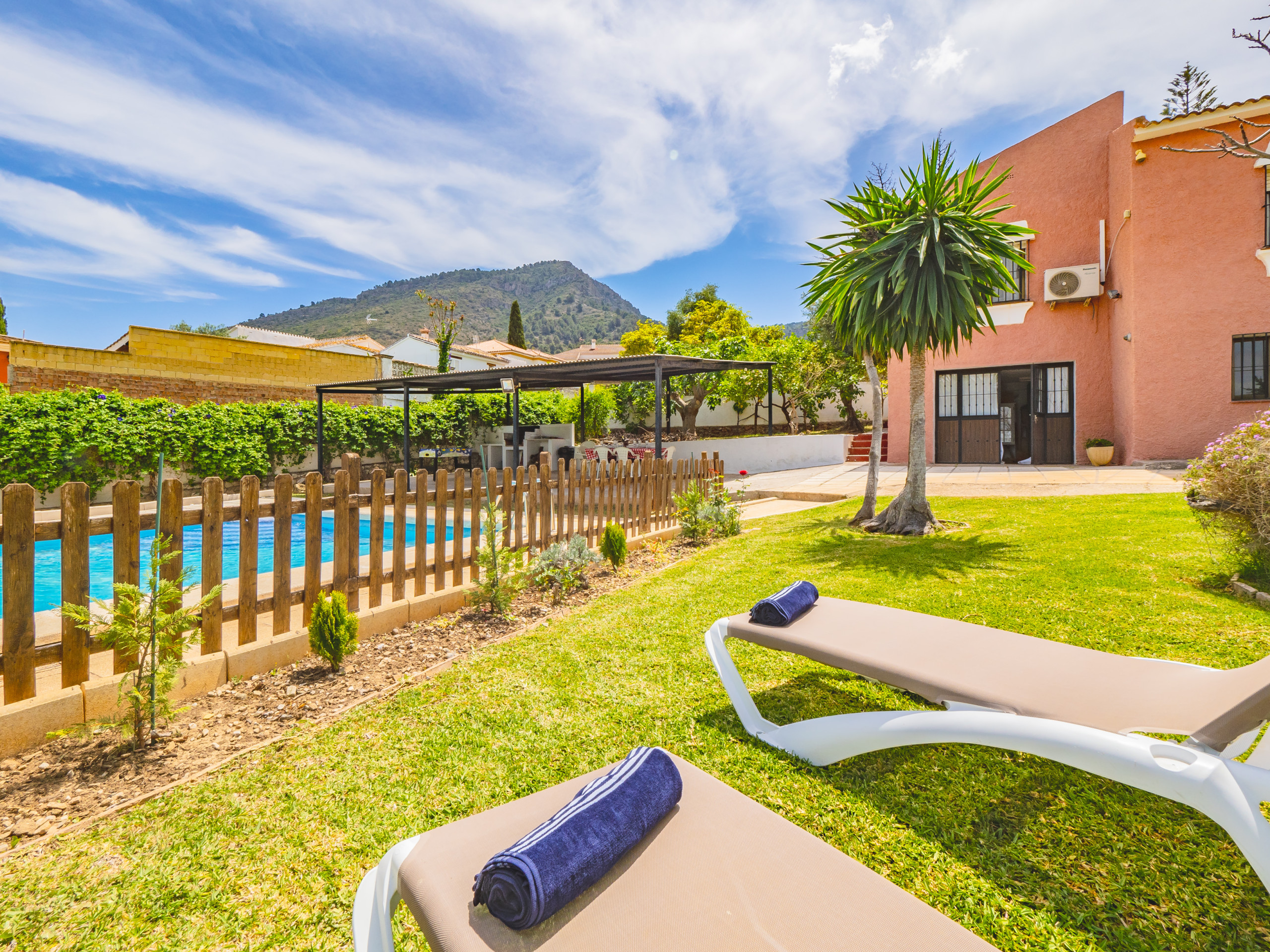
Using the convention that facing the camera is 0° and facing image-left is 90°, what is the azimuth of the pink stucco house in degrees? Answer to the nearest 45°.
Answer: approximately 0°

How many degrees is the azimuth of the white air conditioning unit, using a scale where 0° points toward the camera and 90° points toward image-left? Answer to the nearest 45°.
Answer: approximately 0°

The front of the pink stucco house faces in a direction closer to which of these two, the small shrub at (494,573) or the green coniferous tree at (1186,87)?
the small shrub

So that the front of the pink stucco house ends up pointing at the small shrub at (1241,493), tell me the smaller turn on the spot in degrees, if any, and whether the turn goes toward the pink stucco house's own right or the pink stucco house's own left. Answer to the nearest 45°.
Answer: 0° — it already faces it
